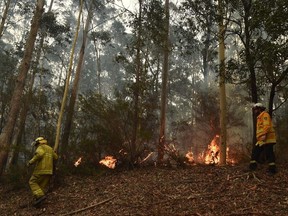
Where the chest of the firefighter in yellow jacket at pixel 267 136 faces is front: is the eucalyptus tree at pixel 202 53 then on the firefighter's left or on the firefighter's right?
on the firefighter's right

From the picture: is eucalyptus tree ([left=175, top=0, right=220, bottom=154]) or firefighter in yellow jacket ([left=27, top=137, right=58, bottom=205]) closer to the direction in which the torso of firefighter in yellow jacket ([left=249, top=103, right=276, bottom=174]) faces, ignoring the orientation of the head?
the firefighter in yellow jacket

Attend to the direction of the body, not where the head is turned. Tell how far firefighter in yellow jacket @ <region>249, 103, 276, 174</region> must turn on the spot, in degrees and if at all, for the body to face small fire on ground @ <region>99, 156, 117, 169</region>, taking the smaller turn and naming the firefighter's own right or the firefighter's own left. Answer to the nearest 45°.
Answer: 0° — they already face it

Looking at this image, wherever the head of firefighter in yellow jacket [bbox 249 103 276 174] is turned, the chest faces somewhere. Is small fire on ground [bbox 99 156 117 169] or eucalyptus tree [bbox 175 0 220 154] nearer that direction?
the small fire on ground

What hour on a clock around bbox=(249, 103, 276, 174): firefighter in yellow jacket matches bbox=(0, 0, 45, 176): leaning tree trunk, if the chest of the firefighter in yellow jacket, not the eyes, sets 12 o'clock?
The leaning tree trunk is roughly at 12 o'clock from the firefighter in yellow jacket.

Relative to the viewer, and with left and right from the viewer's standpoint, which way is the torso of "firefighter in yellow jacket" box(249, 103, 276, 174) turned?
facing to the left of the viewer
